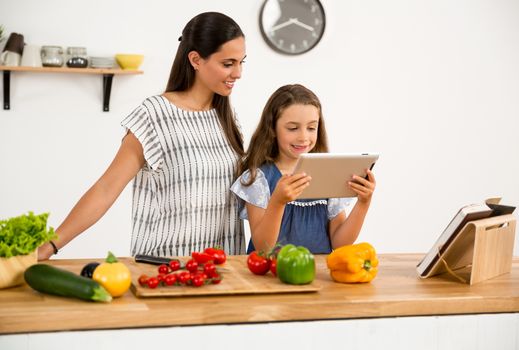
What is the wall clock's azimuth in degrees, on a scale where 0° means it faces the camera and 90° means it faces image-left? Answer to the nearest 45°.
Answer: approximately 0°

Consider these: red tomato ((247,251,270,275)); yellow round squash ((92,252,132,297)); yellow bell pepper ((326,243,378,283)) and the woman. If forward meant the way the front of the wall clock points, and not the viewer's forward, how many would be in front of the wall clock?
4

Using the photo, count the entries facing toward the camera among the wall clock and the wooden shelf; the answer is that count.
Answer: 2

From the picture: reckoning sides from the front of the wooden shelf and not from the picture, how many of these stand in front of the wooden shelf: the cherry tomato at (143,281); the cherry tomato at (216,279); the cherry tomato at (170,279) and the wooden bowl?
4
